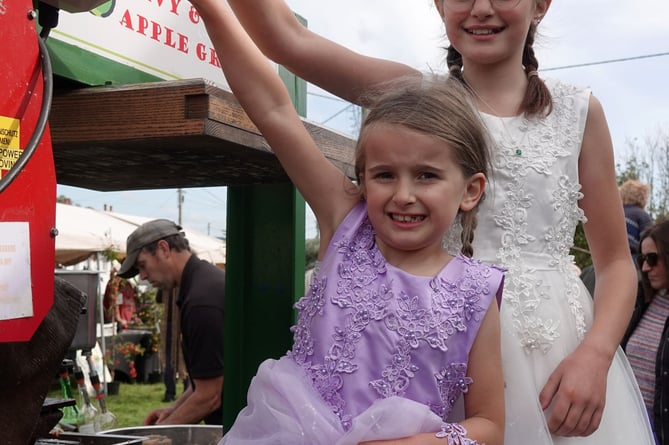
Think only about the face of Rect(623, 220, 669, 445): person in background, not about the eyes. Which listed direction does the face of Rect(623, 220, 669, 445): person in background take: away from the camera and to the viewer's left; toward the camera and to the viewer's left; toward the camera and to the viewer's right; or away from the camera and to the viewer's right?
toward the camera and to the viewer's left

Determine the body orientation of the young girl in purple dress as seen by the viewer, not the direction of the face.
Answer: toward the camera

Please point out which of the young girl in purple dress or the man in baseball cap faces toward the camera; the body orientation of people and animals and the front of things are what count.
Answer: the young girl in purple dress

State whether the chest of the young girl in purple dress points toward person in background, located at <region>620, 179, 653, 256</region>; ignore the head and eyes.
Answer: no

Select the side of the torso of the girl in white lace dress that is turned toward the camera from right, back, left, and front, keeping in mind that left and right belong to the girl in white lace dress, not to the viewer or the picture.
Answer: front

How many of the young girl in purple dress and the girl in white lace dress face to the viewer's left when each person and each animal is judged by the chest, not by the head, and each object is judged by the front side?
0

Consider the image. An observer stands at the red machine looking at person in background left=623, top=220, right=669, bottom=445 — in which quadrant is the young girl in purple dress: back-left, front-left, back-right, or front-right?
front-right

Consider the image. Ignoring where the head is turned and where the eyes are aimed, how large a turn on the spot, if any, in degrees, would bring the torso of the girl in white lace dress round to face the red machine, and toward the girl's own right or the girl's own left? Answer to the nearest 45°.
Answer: approximately 45° to the girl's own right

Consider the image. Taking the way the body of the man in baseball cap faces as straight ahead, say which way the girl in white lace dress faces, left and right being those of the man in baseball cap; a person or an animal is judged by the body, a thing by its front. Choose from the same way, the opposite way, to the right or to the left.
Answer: to the left

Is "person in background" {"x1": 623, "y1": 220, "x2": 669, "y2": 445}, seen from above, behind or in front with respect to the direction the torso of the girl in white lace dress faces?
behind

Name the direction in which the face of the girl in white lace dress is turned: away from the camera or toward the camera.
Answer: toward the camera

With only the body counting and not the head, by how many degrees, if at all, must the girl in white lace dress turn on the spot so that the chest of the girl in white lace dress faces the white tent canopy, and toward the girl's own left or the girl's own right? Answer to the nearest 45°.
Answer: approximately 135° to the girl's own right

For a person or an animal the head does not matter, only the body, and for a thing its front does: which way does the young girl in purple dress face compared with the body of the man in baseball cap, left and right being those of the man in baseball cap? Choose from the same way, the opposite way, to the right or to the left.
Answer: to the left

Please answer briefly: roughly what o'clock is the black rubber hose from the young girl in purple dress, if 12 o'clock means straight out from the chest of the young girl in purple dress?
The black rubber hose is roughly at 2 o'clock from the young girl in purple dress.

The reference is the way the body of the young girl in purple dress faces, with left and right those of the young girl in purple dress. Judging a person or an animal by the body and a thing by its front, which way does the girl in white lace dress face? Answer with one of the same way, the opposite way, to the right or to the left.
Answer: the same way

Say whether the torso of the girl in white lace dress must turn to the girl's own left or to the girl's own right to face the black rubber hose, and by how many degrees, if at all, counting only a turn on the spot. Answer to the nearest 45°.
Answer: approximately 45° to the girl's own right
